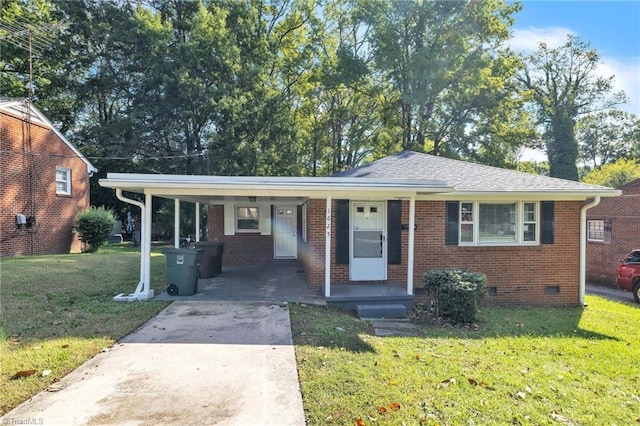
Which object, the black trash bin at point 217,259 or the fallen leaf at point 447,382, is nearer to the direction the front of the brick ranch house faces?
the fallen leaf

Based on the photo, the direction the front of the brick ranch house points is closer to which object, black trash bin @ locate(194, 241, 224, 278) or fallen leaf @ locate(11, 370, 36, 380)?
the fallen leaf

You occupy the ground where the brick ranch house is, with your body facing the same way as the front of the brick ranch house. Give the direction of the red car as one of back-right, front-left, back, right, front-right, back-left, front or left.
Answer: back-left

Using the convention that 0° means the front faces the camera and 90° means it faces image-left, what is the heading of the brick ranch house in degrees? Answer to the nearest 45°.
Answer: approximately 0°

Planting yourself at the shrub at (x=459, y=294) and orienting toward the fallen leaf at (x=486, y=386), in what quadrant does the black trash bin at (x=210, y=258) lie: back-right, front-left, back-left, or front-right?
back-right

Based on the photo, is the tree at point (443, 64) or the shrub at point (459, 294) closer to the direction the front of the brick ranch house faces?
the shrub

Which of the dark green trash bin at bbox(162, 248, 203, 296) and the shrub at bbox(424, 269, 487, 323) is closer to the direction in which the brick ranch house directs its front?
the shrub
